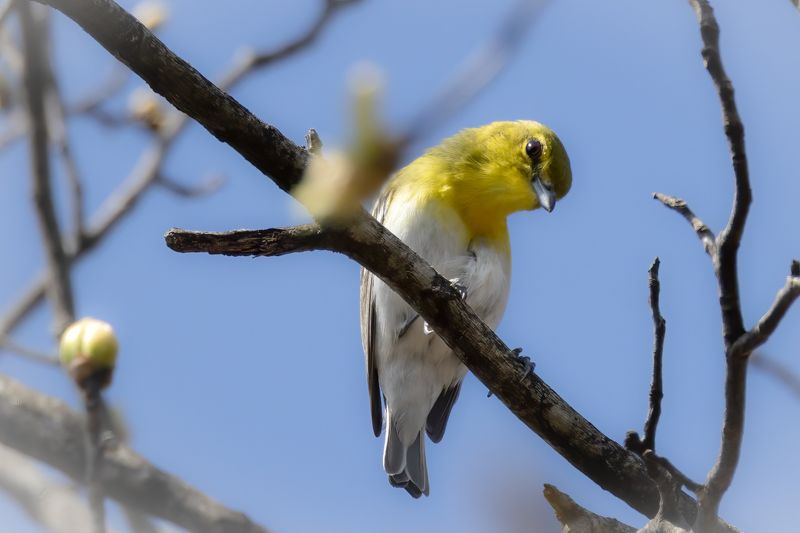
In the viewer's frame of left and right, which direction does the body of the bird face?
facing the viewer and to the right of the viewer

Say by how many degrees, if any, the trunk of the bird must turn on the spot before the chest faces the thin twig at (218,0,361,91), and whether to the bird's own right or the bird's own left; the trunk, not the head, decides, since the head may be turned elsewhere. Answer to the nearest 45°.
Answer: approximately 45° to the bird's own right

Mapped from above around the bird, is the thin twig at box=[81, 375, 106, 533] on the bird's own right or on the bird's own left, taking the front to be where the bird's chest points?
on the bird's own right

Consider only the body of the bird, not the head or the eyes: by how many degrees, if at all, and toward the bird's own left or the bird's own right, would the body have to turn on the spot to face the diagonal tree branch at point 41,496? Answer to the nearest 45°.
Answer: approximately 90° to the bird's own right

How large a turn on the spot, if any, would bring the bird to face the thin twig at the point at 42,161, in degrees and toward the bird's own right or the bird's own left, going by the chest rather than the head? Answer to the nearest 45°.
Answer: approximately 90° to the bird's own right
